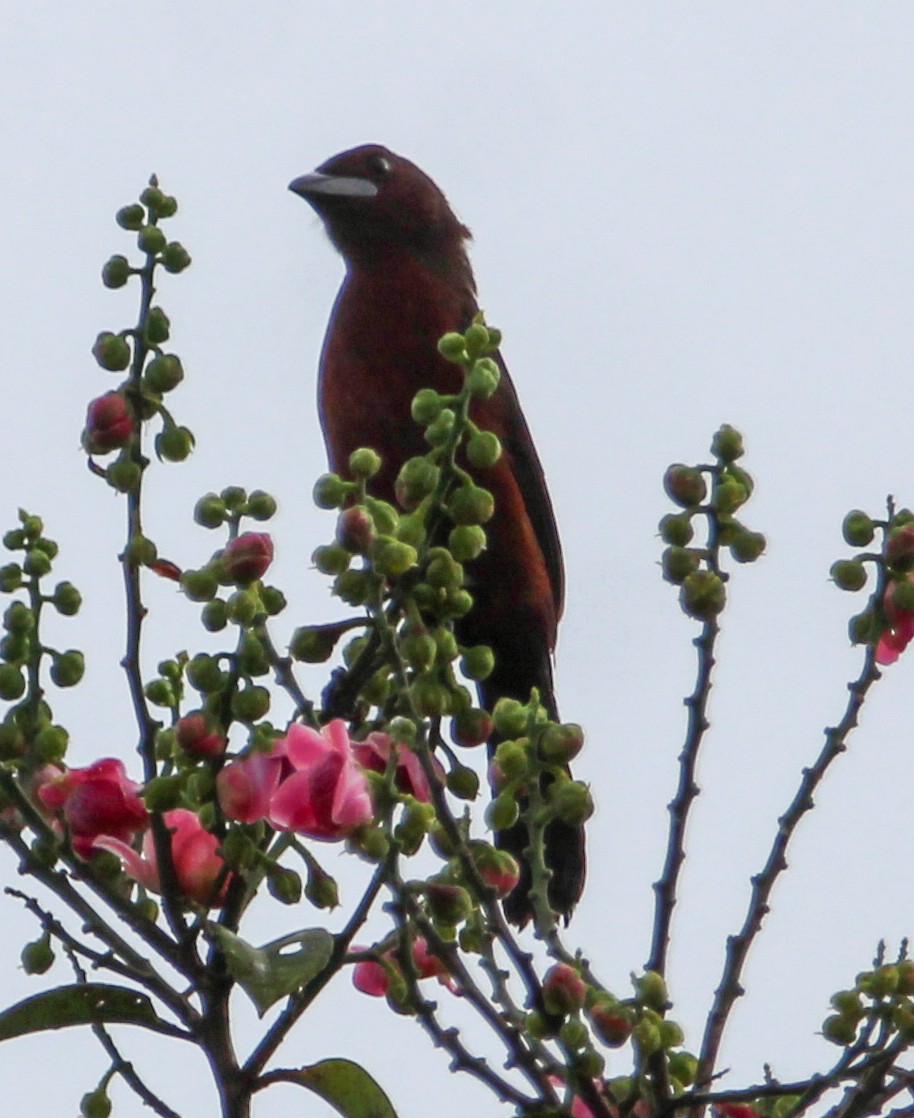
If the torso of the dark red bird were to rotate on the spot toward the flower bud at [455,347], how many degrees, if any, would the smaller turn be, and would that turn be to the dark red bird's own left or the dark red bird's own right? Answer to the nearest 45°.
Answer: approximately 45° to the dark red bird's own left

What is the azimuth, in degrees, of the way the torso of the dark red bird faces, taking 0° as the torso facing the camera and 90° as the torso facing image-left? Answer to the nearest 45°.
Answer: approximately 45°

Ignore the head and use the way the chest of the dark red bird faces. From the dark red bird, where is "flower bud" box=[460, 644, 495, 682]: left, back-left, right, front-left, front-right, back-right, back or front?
front-left

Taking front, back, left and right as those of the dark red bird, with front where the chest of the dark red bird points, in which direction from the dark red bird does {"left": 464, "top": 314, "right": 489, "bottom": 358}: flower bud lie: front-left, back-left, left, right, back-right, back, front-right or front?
front-left

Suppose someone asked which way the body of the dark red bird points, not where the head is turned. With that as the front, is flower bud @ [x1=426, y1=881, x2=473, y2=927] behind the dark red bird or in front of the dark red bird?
in front

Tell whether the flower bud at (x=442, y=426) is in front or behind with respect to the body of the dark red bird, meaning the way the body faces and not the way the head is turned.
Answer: in front

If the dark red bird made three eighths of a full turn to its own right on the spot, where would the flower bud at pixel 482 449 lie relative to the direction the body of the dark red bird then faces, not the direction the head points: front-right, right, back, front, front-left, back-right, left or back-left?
back
